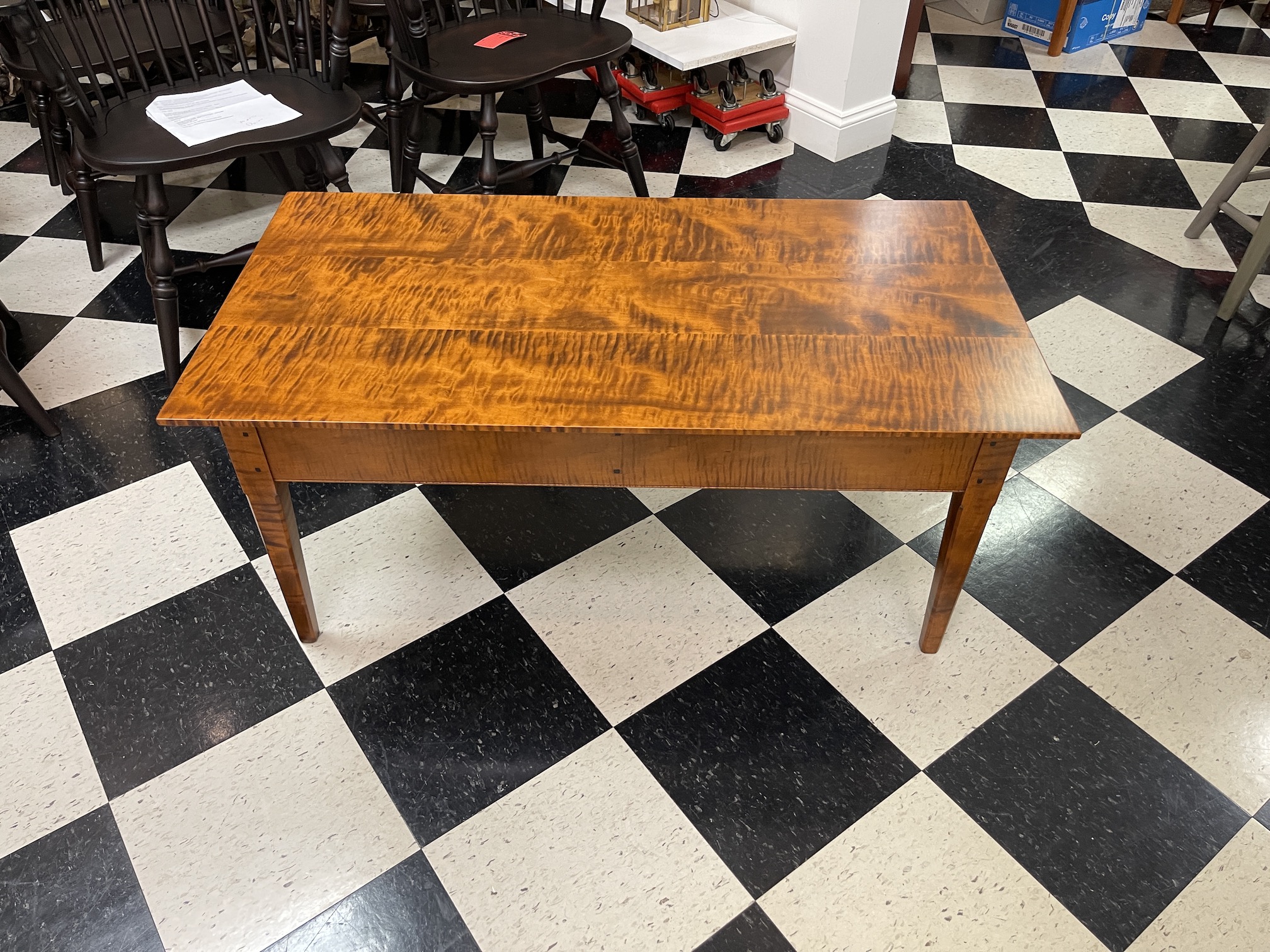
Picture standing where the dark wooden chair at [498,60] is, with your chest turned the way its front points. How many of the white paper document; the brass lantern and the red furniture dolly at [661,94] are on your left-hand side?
2

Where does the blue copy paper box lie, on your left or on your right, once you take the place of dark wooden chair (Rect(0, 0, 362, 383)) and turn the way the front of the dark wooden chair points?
on your left

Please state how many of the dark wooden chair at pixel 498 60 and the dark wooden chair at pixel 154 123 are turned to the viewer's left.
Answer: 0

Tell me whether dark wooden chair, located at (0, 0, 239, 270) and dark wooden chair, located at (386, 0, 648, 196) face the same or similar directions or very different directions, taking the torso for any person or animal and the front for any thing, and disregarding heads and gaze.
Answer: same or similar directions

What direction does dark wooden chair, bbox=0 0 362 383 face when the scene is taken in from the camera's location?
facing the viewer and to the right of the viewer

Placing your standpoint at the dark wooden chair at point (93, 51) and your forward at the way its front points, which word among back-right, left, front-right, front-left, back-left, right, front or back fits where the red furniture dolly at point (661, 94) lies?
front-left

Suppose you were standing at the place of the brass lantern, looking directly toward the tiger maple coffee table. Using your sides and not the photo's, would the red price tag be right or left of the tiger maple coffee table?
right

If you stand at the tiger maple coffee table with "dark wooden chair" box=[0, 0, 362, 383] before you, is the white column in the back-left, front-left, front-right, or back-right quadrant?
front-right

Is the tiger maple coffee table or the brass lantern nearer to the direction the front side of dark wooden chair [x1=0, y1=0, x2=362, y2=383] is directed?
the tiger maple coffee table

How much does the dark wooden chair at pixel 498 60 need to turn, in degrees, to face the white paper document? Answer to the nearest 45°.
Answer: approximately 90° to its right

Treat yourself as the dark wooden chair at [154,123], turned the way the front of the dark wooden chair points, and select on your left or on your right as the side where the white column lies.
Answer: on your left

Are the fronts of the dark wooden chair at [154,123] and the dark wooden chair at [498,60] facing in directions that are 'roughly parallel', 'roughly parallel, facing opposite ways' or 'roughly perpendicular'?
roughly parallel

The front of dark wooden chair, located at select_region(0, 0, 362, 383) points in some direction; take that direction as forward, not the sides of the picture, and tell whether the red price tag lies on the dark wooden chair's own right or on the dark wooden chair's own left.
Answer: on the dark wooden chair's own left

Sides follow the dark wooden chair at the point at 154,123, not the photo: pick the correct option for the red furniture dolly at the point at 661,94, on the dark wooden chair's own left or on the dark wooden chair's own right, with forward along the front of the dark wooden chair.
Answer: on the dark wooden chair's own left

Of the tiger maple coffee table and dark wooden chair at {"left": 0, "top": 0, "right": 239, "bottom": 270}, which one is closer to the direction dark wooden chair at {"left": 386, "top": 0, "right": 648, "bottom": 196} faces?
the tiger maple coffee table
